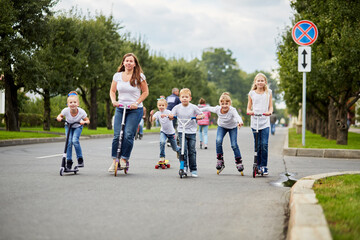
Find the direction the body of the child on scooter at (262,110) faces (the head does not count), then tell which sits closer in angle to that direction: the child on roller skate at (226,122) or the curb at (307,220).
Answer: the curb

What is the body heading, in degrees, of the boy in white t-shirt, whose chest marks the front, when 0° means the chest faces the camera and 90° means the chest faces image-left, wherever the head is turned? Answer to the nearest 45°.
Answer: approximately 0°

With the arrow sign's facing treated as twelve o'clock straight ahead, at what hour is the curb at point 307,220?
The curb is roughly at 12 o'clock from the arrow sign.

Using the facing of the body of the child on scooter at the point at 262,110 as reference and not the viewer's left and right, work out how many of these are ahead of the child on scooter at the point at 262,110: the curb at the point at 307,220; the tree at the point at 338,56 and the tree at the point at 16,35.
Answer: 1

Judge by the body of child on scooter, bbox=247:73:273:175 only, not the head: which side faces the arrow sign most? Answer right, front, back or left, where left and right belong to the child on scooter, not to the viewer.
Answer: back

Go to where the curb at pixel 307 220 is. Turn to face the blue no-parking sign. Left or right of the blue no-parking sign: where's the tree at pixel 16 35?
left

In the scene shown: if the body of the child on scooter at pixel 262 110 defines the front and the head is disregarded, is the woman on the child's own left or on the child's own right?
on the child's own right
